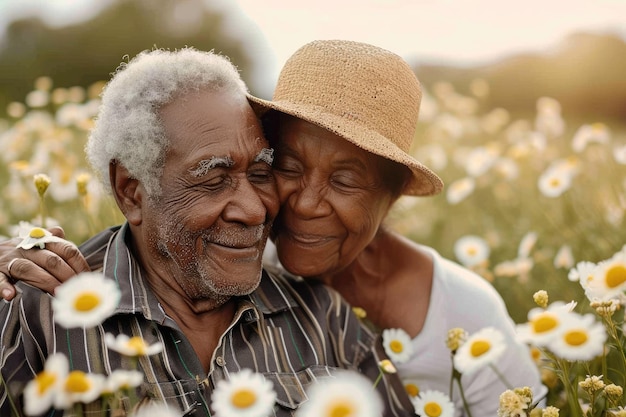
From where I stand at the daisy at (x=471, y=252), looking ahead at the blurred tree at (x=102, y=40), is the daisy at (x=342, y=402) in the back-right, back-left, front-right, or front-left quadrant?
back-left

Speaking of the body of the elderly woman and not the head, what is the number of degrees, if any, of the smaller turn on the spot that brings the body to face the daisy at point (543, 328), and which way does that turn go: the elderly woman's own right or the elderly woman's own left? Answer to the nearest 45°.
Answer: approximately 90° to the elderly woman's own left

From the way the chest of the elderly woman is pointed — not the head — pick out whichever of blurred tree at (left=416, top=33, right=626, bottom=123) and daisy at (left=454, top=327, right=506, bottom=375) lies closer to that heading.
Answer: the daisy

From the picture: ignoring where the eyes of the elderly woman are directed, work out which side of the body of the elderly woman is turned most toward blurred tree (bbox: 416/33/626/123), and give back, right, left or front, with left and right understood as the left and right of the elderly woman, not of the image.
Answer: back

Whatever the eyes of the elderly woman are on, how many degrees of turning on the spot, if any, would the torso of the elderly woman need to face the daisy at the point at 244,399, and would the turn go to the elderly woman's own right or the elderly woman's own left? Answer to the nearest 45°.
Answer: approximately 45° to the elderly woman's own left

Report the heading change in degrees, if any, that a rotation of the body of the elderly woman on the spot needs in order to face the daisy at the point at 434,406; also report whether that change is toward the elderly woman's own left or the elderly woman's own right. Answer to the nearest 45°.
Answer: approximately 90° to the elderly woman's own left

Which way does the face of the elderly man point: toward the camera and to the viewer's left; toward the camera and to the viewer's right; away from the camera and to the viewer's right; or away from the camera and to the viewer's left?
toward the camera and to the viewer's right

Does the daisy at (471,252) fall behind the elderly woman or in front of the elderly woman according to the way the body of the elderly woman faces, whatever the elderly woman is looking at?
behind

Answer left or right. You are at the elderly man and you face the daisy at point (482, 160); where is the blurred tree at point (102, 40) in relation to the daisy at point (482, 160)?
left

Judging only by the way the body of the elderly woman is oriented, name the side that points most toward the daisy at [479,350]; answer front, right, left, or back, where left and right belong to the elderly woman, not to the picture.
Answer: left

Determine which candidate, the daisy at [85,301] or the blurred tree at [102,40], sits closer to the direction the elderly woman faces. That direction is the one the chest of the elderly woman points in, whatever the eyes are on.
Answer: the daisy

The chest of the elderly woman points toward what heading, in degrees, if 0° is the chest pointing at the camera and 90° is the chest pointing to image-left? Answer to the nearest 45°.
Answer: approximately 45°

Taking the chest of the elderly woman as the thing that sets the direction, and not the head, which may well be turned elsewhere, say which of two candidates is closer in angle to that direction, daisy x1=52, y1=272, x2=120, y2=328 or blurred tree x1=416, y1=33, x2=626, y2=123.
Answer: the daisy

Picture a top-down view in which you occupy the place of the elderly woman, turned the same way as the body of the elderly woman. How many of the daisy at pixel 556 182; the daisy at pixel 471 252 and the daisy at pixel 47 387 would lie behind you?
2
